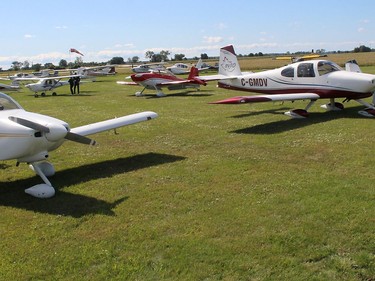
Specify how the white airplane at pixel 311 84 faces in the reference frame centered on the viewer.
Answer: facing the viewer and to the right of the viewer

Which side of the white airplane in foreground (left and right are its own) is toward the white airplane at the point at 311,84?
left

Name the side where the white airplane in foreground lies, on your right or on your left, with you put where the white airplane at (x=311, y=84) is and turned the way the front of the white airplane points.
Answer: on your right

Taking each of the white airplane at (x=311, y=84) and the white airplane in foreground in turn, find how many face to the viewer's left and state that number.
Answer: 0

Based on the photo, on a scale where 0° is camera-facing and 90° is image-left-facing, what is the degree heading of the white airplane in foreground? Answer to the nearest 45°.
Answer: approximately 315°
